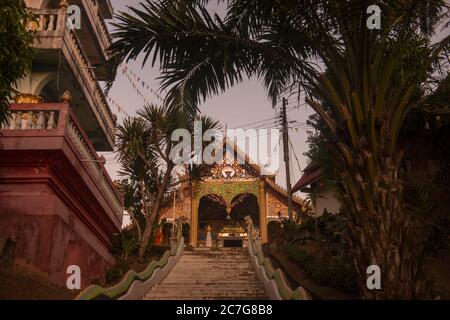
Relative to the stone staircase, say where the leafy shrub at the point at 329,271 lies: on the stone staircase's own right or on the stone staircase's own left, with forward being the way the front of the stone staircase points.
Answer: on the stone staircase's own left

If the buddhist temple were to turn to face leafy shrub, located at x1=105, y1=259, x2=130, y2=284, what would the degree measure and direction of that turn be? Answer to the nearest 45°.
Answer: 0° — it already faces it

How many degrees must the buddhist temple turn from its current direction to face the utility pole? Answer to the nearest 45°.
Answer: approximately 45° to its left

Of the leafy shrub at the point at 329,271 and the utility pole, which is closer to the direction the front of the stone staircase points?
the leafy shrub

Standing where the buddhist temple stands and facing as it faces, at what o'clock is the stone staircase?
The stone staircase is roughly at 12 o'clock from the buddhist temple.

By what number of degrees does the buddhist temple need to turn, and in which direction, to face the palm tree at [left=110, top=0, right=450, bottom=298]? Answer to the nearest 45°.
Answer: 0° — it already faces it

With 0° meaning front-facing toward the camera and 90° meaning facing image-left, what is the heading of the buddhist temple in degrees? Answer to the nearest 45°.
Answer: approximately 0°

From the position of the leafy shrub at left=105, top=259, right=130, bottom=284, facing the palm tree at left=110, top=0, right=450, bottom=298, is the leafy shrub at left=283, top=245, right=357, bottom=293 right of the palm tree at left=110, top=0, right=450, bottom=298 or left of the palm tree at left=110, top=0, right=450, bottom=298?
left

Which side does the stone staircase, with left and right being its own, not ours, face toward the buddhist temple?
back

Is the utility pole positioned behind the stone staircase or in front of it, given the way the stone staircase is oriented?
behind

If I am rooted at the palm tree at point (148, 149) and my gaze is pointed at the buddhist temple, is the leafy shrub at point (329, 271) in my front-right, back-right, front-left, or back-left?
back-right
